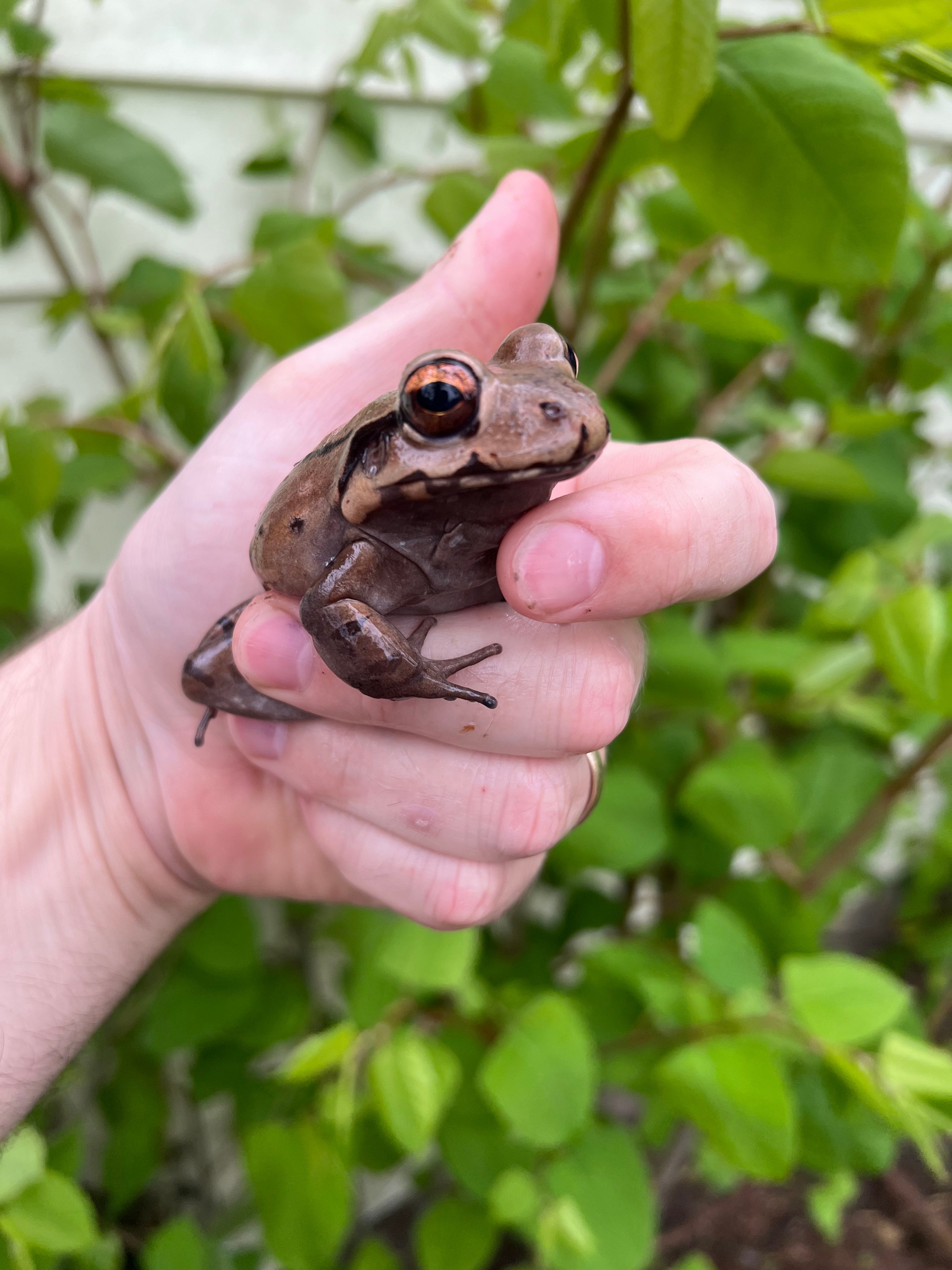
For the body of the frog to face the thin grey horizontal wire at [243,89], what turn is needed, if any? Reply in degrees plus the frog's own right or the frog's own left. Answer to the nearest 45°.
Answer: approximately 135° to the frog's own left

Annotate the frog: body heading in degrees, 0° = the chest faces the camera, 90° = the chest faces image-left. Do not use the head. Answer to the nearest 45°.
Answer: approximately 315°

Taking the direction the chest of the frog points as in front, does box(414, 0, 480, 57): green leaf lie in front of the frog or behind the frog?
behind
